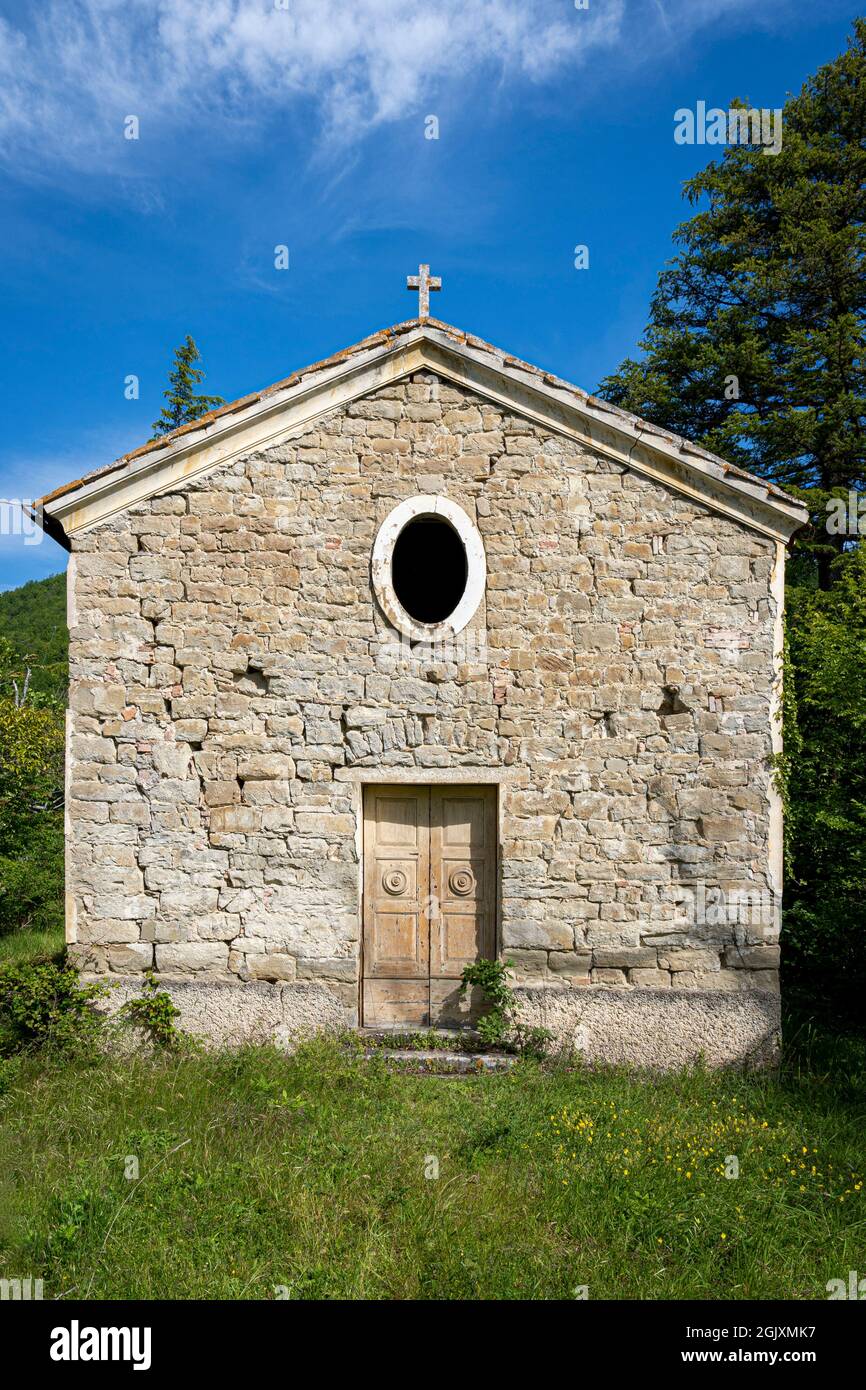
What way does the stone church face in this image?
toward the camera

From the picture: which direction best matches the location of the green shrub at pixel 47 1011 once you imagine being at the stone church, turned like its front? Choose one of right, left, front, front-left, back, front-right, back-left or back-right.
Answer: right

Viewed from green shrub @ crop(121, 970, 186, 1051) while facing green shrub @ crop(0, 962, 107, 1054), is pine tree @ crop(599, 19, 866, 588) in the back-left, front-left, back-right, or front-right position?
back-right
